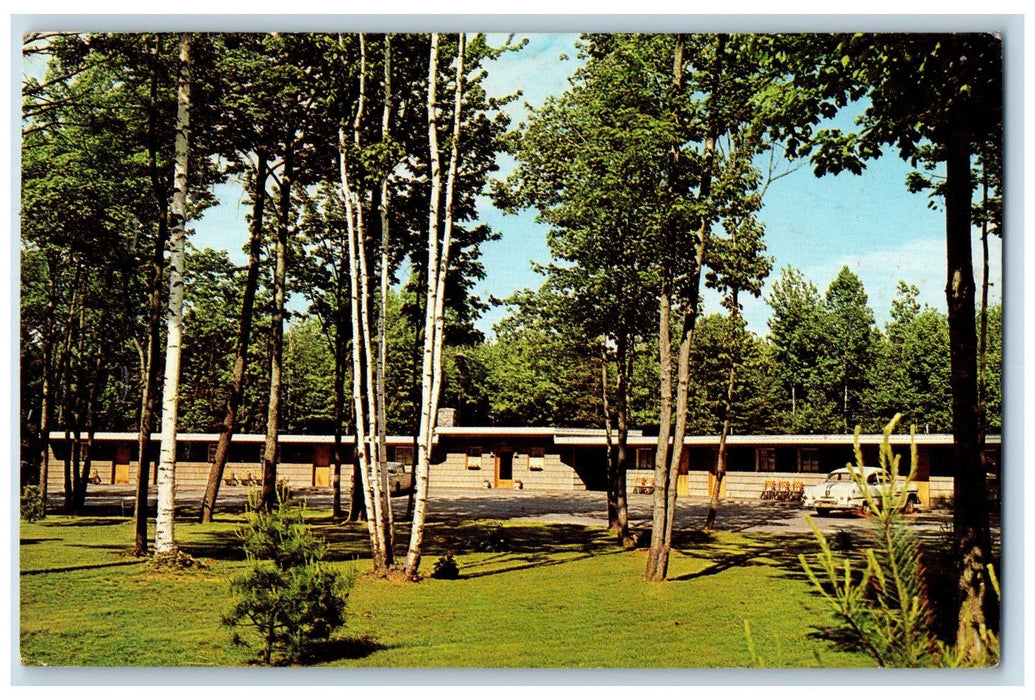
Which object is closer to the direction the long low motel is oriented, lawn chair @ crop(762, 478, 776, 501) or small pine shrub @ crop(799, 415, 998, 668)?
the small pine shrub

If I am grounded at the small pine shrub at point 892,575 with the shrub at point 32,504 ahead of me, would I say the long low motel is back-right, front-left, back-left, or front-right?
front-right

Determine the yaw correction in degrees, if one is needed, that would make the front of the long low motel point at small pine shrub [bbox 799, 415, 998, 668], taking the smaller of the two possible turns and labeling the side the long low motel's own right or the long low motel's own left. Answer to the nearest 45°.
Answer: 0° — it already faces it

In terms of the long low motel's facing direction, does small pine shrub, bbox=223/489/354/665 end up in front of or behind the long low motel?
in front

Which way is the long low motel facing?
toward the camera

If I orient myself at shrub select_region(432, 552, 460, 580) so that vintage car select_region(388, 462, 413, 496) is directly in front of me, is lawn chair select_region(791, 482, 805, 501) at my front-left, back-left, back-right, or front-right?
front-right
